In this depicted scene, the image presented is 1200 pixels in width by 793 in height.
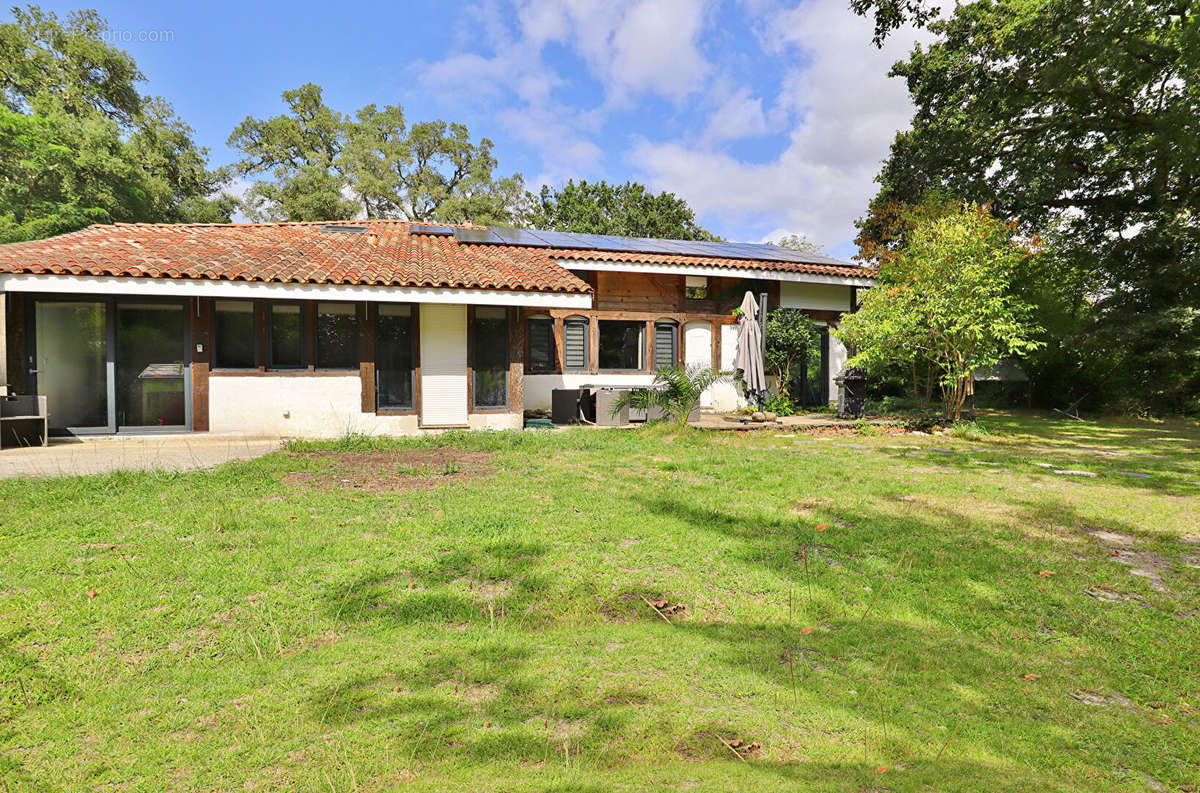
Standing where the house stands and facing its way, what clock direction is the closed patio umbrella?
The closed patio umbrella is roughly at 9 o'clock from the house.

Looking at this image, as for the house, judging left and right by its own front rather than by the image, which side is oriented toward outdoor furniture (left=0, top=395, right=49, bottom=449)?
right

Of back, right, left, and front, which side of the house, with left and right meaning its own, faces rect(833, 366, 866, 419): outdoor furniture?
left

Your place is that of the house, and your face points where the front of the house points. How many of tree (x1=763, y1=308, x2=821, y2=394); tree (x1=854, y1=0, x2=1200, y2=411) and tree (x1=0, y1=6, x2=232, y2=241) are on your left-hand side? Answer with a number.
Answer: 2

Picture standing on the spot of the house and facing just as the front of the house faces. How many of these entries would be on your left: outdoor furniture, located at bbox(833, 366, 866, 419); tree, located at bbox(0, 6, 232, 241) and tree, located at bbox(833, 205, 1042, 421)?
2

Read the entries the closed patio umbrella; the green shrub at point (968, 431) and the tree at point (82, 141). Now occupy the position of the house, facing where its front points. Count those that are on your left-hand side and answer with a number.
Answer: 2

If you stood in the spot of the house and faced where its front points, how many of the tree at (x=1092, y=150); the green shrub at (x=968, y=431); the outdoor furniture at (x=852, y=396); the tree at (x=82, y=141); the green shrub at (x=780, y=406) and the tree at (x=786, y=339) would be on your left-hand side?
5

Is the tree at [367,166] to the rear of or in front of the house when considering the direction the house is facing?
to the rear

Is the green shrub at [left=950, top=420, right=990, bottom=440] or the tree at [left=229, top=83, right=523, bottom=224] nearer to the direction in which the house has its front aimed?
the green shrub

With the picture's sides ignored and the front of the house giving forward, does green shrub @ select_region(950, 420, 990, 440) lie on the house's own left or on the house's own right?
on the house's own left

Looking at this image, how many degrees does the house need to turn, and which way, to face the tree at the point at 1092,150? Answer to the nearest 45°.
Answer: approximately 90° to its left

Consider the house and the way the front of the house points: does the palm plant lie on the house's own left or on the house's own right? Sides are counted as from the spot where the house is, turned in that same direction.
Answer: on the house's own left

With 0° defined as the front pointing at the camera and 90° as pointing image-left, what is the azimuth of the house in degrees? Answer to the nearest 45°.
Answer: approximately 0°

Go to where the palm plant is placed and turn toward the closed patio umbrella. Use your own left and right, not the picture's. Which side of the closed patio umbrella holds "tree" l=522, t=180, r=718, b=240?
left
